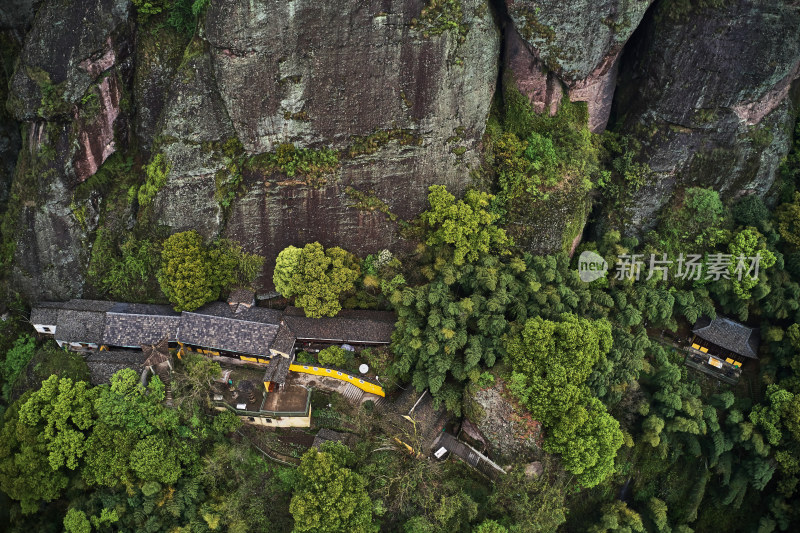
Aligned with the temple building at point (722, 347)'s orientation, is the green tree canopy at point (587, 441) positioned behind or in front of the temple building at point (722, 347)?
in front

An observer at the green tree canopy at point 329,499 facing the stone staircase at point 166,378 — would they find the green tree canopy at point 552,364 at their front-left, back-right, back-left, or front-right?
back-right

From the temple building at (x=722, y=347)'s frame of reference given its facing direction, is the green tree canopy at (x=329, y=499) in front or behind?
in front

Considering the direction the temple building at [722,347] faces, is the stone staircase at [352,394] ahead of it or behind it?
ahead
